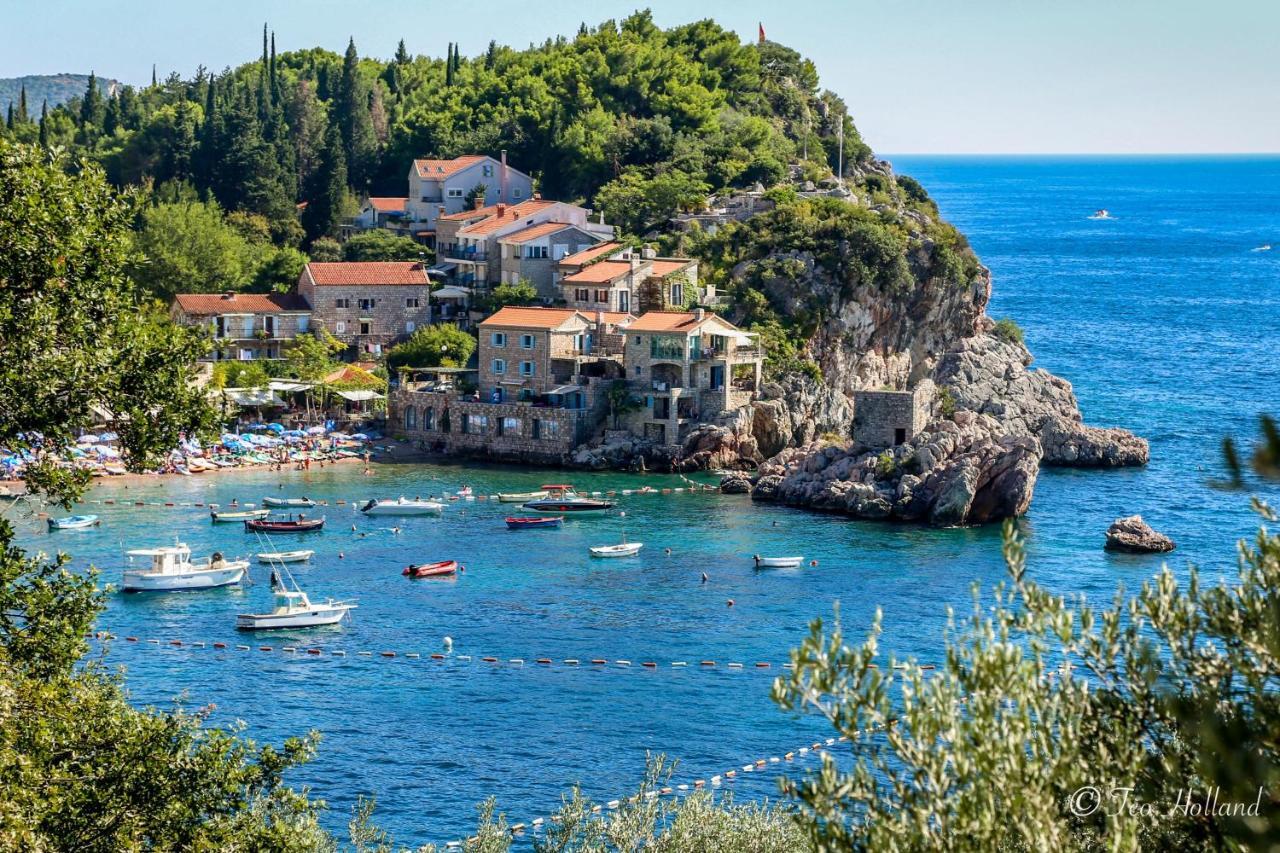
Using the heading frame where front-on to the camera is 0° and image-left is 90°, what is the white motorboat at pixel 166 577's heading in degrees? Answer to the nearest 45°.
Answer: approximately 270°

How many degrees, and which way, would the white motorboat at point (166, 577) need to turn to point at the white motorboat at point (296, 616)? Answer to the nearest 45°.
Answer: approximately 45° to its right
